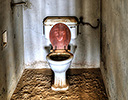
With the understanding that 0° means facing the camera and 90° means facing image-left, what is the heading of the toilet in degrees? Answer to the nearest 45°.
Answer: approximately 0°
